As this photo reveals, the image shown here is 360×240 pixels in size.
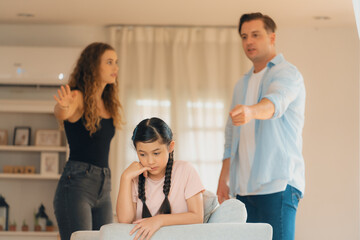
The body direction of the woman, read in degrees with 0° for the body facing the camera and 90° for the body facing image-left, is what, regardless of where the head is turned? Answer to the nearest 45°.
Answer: approximately 315°

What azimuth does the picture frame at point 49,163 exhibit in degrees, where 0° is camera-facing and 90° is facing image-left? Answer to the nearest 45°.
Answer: approximately 0°

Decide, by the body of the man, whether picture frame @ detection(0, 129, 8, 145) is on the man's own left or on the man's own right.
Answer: on the man's own right

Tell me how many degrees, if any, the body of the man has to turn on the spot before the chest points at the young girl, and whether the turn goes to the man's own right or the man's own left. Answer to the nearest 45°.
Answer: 0° — they already face them

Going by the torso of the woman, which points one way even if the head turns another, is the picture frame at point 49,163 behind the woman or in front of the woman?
behind

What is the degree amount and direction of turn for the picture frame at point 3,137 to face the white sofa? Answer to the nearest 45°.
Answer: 0° — it already faces it

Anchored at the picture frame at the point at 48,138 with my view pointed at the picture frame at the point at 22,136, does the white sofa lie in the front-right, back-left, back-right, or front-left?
back-left

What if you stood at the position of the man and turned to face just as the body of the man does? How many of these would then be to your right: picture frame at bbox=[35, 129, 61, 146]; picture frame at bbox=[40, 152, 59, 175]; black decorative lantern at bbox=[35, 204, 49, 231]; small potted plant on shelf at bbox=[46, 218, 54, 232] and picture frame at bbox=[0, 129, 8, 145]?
5

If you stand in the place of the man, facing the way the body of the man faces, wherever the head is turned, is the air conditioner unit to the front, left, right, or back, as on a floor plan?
right

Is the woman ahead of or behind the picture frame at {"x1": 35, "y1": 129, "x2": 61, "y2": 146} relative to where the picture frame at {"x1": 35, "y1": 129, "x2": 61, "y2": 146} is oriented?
ahead

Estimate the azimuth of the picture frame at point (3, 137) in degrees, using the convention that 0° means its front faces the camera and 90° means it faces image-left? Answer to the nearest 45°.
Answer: approximately 0°
